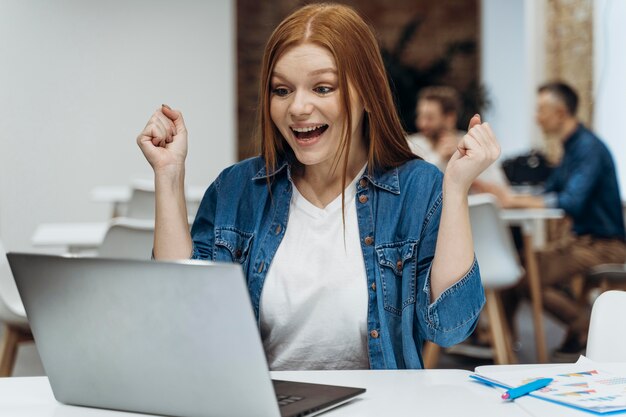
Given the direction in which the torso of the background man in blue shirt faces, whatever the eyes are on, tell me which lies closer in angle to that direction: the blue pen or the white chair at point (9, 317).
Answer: the white chair

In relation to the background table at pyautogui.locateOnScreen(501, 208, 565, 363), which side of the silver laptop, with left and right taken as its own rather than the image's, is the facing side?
front

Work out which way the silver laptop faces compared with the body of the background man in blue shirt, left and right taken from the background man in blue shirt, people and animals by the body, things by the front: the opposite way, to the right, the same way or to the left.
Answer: to the right

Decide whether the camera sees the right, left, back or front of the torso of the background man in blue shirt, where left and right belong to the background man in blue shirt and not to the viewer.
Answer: left

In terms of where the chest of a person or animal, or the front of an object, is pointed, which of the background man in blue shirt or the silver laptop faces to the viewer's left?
the background man in blue shirt

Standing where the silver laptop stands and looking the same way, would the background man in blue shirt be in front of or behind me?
in front

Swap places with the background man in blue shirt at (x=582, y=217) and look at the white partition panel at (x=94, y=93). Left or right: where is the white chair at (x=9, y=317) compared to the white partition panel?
left

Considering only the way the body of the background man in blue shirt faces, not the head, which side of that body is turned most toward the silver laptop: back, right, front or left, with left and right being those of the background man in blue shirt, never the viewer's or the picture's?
left

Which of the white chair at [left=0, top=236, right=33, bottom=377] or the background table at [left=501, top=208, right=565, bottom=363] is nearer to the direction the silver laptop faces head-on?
the background table

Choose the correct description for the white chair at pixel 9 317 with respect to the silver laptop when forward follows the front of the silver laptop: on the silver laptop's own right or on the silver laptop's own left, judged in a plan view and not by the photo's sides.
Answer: on the silver laptop's own left

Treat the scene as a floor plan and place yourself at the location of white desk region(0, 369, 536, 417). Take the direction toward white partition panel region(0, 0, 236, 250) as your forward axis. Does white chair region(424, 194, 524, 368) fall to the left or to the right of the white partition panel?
right

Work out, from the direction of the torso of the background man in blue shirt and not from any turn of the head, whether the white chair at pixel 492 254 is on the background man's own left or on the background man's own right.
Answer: on the background man's own left

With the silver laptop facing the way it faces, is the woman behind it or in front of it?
in front
